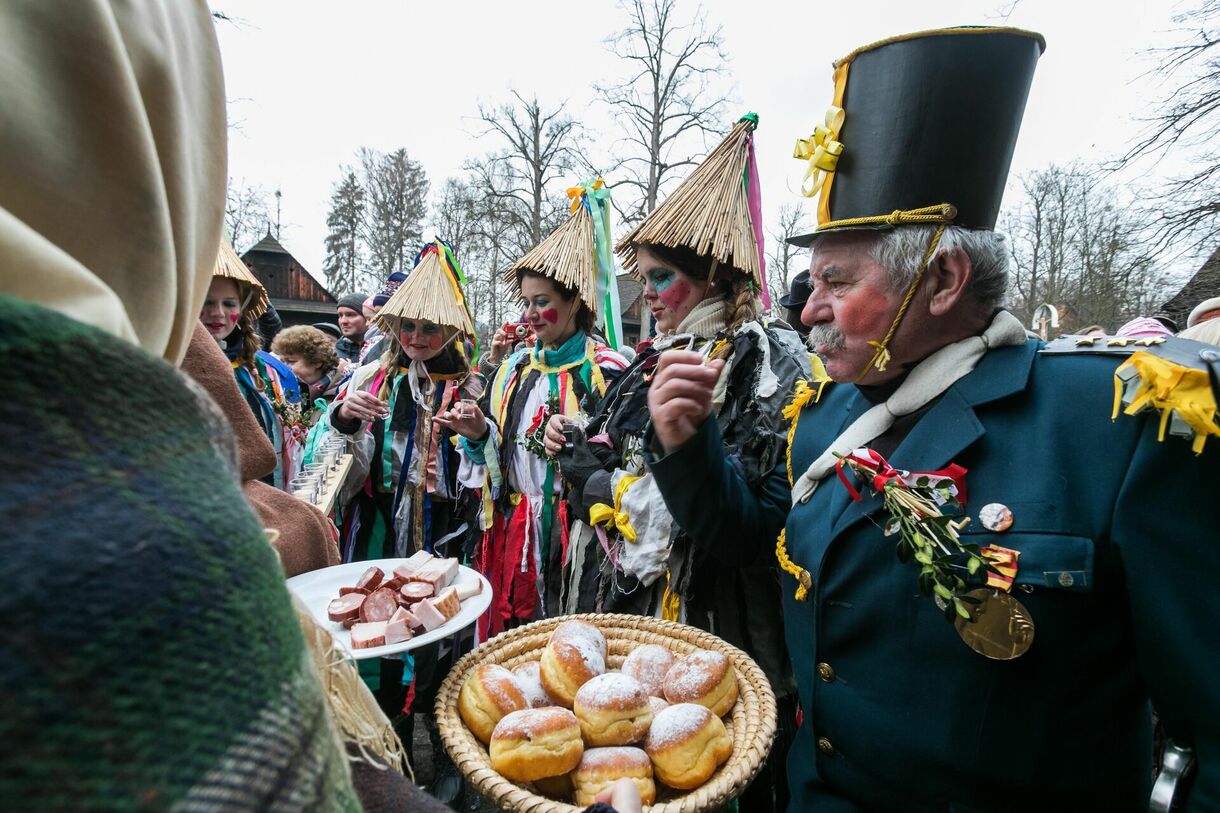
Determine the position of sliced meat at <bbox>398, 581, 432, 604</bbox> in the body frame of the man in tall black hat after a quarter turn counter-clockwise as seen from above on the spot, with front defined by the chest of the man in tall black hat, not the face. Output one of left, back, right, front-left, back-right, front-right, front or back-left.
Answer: back-right

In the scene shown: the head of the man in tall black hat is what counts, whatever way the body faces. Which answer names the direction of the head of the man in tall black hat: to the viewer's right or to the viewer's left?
to the viewer's left

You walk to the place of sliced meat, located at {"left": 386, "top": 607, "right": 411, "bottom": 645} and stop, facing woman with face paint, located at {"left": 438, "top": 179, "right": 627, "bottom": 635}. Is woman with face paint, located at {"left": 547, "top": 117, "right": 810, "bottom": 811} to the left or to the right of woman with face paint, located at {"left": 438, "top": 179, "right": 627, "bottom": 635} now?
right

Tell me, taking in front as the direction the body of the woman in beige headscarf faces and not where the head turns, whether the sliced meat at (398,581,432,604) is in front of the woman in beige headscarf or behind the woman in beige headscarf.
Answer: in front

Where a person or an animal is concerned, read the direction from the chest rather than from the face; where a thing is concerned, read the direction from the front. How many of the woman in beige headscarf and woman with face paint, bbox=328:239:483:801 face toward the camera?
1

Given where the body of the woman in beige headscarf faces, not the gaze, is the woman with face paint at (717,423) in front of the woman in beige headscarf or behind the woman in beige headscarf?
in front

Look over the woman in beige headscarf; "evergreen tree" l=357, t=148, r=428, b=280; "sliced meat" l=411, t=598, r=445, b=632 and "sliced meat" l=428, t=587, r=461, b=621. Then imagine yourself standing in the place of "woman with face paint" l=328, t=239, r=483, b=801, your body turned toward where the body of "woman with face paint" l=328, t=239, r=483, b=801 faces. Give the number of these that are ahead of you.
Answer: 3

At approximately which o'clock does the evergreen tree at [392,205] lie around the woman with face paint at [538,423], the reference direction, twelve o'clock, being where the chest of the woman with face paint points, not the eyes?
The evergreen tree is roughly at 4 o'clock from the woman with face paint.

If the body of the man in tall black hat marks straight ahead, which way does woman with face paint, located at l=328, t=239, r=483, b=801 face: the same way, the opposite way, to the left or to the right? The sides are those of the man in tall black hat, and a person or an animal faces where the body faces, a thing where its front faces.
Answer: to the left

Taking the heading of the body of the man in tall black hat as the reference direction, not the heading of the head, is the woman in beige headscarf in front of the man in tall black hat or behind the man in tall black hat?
in front

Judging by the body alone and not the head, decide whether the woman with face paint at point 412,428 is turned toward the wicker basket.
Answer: yes

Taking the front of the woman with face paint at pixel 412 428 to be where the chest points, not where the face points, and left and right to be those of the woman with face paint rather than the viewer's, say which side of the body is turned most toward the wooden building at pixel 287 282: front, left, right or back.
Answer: back

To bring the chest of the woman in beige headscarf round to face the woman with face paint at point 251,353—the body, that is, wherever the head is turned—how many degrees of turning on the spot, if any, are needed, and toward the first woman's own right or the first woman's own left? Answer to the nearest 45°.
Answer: approximately 45° to the first woman's own left

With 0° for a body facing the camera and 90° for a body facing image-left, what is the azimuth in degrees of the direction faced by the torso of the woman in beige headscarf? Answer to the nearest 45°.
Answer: approximately 225°
